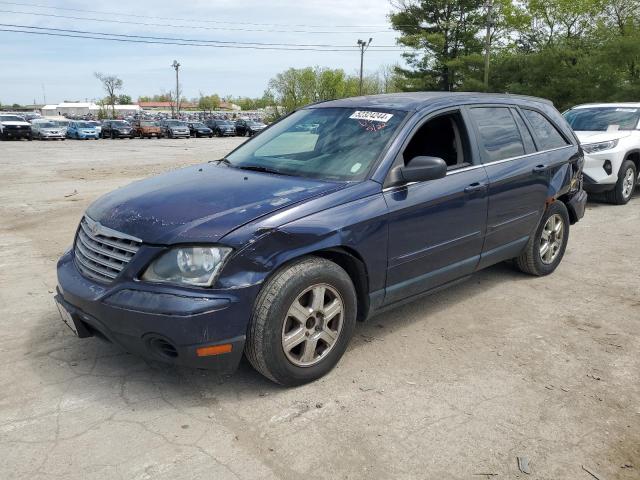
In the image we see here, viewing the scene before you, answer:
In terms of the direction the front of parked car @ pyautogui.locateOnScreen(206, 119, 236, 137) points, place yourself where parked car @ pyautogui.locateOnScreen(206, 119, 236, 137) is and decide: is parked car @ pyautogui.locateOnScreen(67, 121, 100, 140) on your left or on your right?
on your right

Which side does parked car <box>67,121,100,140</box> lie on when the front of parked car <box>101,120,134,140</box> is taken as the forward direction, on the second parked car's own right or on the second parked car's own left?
on the second parked car's own right

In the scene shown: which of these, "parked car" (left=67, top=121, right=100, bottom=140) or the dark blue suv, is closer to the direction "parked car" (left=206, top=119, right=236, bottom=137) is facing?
the dark blue suv

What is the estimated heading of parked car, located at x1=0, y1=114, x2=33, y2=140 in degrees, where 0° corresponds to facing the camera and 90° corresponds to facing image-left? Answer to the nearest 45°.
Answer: approximately 315°

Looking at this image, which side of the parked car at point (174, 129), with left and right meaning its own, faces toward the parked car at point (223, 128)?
left

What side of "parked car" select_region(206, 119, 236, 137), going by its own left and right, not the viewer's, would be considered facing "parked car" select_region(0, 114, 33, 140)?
right
